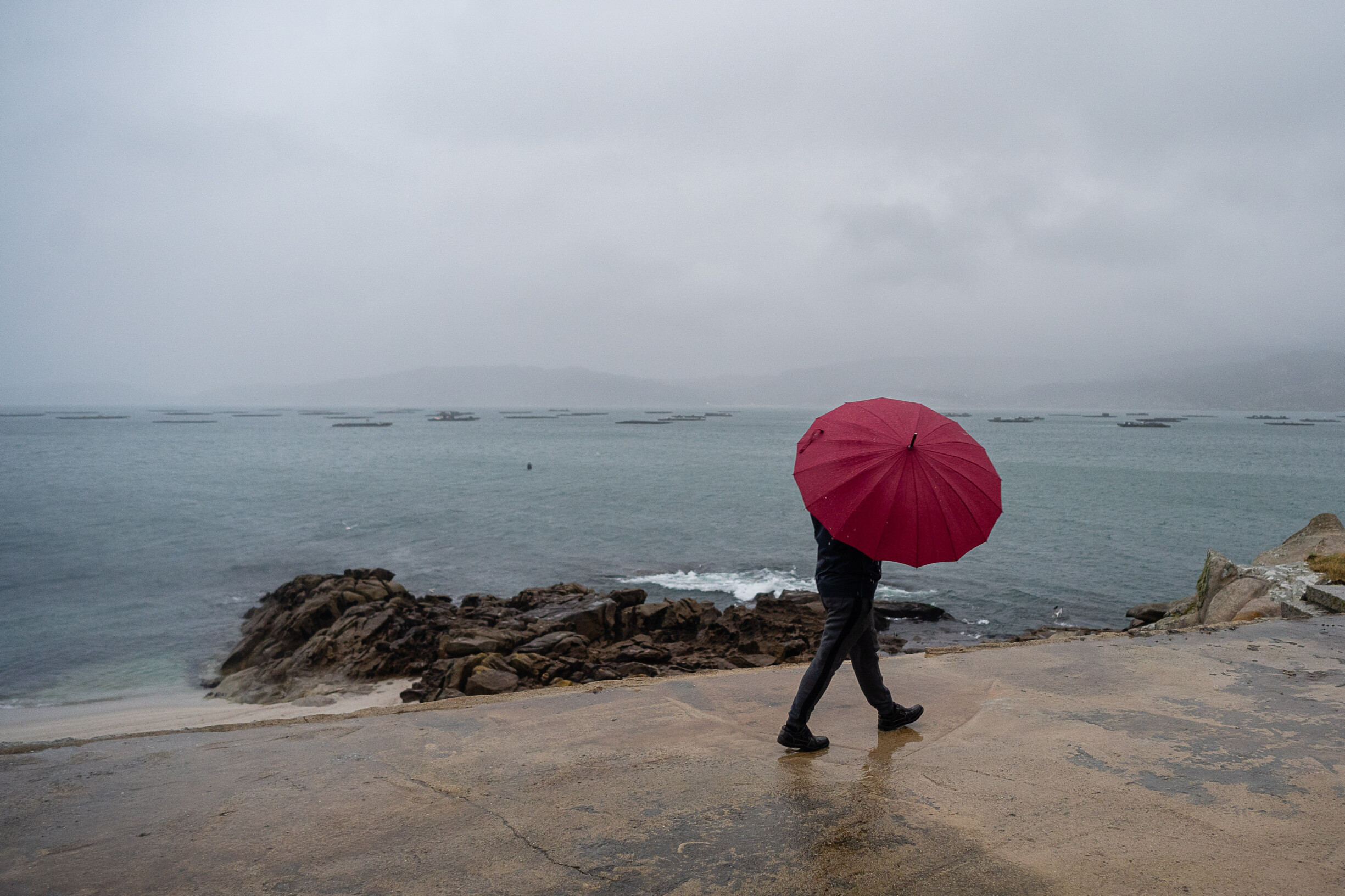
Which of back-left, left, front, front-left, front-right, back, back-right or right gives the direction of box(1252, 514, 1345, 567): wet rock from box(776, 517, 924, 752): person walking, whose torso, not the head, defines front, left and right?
front-left

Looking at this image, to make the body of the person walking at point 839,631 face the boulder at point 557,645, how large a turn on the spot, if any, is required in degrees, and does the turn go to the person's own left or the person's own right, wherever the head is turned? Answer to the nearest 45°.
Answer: approximately 135° to the person's own left

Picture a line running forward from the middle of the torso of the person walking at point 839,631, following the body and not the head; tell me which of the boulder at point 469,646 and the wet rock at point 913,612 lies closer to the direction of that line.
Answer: the wet rock

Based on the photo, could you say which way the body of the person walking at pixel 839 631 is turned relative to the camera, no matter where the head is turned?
to the viewer's right

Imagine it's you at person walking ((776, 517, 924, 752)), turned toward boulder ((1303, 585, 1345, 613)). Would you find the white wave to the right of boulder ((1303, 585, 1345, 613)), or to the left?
left

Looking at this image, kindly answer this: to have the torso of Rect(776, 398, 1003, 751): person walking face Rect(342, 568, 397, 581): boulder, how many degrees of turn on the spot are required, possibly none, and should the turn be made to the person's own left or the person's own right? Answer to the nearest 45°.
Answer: approximately 135° to the person's own left

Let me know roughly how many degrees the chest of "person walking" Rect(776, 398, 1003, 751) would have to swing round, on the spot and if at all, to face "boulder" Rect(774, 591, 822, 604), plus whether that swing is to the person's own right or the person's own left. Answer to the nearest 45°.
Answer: approximately 90° to the person's own left
